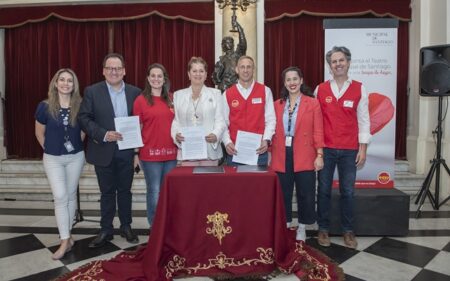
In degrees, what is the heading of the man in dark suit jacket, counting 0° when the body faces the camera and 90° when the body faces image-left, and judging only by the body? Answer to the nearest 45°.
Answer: approximately 0°

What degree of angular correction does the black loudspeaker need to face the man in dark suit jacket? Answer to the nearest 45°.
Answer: approximately 45° to its right

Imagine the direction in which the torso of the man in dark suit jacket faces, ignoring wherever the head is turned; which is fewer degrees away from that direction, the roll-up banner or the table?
the table

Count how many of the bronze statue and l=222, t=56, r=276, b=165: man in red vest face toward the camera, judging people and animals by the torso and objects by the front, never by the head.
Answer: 2

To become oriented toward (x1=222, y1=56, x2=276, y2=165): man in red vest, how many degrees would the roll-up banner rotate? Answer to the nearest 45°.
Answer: approximately 45° to its right

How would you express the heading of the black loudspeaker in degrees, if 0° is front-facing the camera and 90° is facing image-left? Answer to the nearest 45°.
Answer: approximately 0°
